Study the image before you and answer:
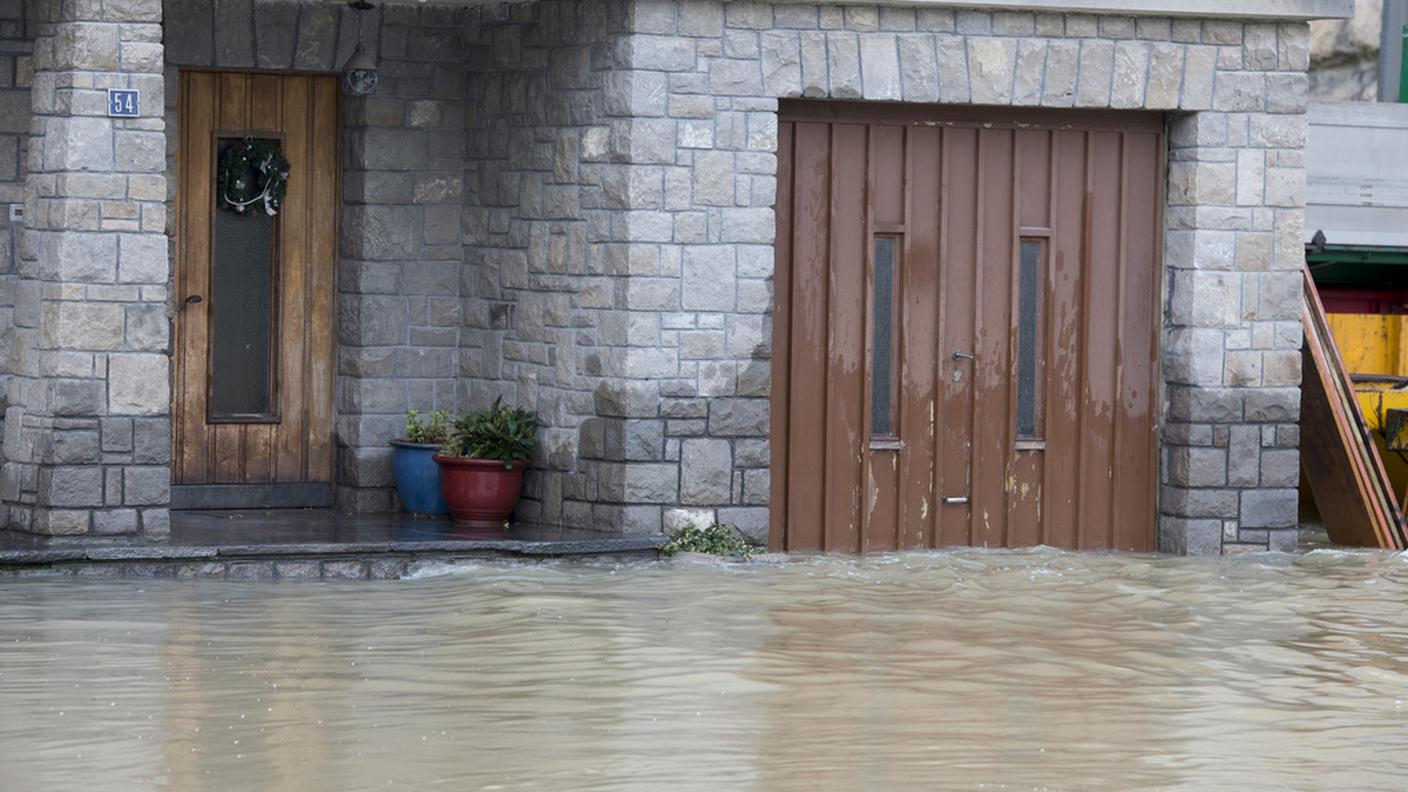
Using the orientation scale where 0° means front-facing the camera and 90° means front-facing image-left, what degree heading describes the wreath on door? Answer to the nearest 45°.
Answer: approximately 0°

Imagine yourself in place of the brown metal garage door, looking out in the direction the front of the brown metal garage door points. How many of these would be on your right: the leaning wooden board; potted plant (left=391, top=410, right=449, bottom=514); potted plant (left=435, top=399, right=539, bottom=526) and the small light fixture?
3

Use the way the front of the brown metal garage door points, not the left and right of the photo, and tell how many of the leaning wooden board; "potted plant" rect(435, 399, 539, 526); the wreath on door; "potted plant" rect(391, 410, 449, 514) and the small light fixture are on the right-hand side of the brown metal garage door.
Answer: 4

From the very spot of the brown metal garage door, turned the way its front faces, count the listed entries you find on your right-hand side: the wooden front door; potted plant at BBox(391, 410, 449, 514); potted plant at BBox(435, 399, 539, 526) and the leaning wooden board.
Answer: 3

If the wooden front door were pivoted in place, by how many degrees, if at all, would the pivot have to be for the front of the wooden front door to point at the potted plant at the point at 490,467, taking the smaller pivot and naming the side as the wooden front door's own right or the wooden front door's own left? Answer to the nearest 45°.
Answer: approximately 45° to the wooden front door's own left

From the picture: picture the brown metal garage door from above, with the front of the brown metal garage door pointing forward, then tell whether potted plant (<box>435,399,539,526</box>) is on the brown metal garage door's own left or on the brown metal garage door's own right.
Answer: on the brown metal garage door's own right

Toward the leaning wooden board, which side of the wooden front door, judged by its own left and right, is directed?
left

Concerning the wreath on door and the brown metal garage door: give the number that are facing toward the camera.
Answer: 2

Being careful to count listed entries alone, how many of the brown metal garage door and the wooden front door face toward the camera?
2
